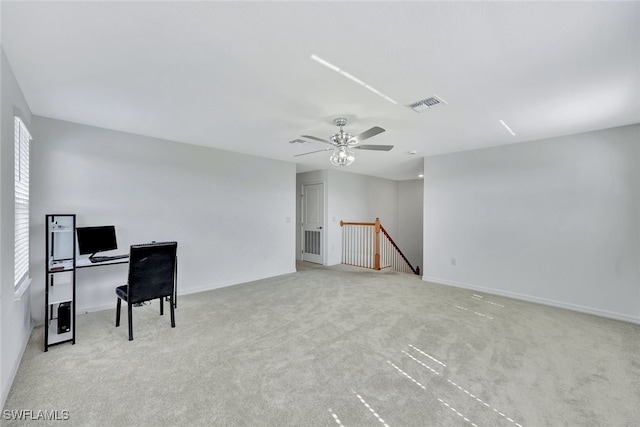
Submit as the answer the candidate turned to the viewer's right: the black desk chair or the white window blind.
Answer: the white window blind

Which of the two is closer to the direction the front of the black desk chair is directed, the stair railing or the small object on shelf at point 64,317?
the small object on shelf

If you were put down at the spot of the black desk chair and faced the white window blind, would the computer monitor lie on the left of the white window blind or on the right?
right

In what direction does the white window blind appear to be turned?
to the viewer's right

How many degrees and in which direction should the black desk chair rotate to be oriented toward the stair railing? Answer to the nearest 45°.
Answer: approximately 135° to its right

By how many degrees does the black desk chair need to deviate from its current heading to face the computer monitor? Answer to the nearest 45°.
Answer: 0° — it already faces it

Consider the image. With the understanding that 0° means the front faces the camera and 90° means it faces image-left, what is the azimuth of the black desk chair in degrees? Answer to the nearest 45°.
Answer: approximately 135°
